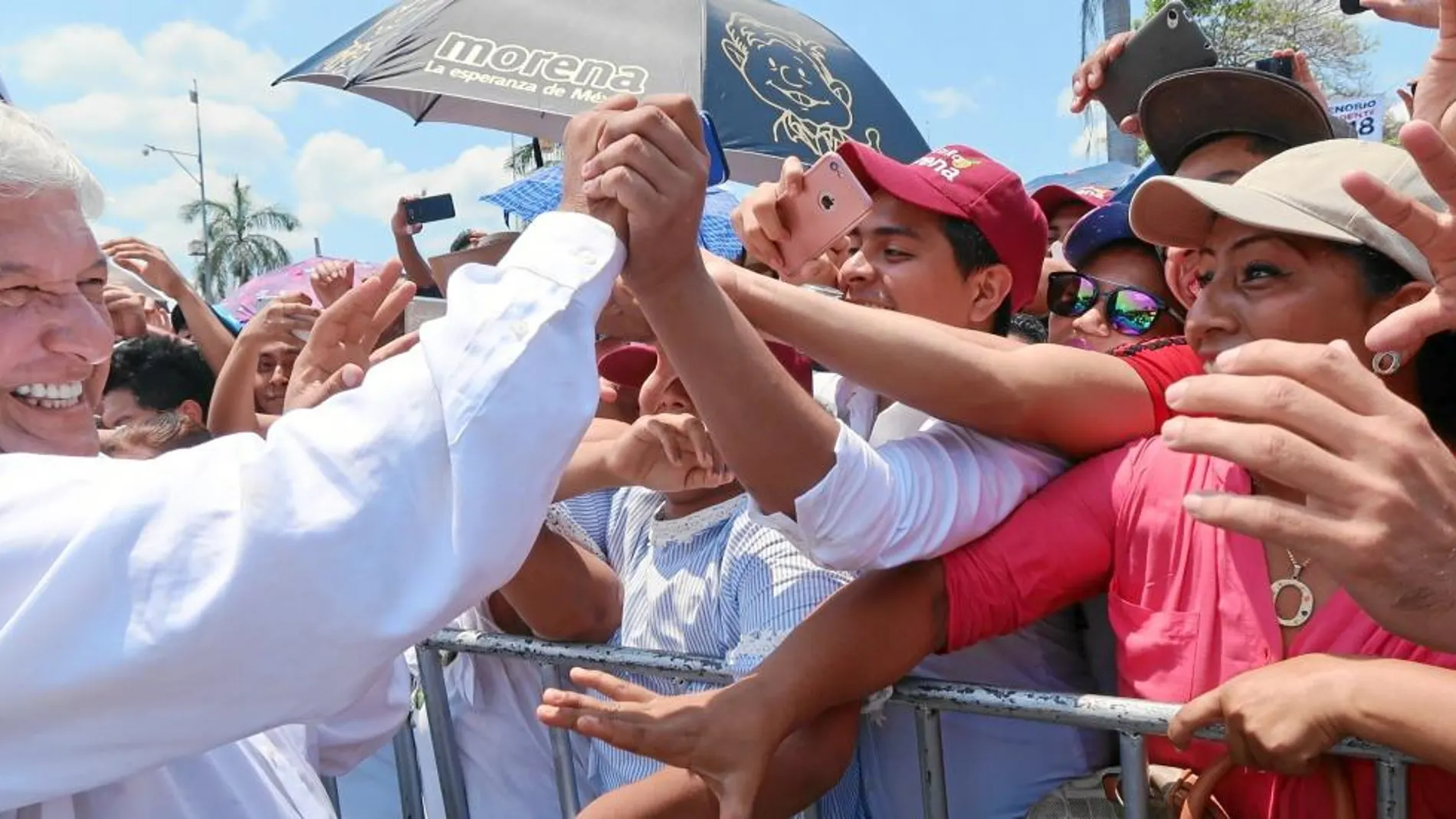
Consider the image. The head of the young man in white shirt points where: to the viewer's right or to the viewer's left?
to the viewer's left

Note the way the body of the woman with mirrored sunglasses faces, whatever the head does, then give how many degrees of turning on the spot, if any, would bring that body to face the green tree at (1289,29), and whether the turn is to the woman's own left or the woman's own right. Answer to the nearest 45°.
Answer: approximately 135° to the woman's own right

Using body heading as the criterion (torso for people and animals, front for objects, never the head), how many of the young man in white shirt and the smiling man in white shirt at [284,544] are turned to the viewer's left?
1

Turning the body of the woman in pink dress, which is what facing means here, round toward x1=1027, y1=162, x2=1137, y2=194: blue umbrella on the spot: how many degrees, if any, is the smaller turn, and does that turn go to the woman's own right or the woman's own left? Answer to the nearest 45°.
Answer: approximately 135° to the woman's own right

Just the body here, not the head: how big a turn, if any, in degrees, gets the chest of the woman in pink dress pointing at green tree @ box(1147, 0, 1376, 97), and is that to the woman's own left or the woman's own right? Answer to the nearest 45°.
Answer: approximately 135° to the woman's own right

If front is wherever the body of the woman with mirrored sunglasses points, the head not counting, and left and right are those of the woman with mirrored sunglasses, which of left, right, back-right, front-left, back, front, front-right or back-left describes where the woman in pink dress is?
front-left

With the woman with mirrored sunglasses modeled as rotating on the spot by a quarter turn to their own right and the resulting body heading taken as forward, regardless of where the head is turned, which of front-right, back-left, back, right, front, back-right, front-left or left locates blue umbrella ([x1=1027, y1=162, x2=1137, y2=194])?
front-right

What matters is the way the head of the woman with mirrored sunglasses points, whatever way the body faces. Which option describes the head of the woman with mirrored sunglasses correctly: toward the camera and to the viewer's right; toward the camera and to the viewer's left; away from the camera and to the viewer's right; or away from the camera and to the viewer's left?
toward the camera and to the viewer's left

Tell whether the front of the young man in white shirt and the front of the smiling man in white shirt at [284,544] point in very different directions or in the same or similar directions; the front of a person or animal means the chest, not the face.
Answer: very different directions

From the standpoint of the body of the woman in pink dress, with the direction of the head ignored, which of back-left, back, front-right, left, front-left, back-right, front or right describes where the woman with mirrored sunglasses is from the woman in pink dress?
back-right

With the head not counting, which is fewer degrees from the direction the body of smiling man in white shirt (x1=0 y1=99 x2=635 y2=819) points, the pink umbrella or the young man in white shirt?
the young man in white shirt

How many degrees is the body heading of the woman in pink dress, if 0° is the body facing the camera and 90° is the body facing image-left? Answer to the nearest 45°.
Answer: approximately 45°

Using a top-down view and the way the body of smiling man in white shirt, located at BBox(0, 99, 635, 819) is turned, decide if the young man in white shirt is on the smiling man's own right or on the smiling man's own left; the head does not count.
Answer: on the smiling man's own left

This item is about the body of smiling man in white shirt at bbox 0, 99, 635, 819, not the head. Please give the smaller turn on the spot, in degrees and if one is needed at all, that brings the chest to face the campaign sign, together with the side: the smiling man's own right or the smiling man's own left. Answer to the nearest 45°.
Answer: approximately 90° to the smiling man's own left
